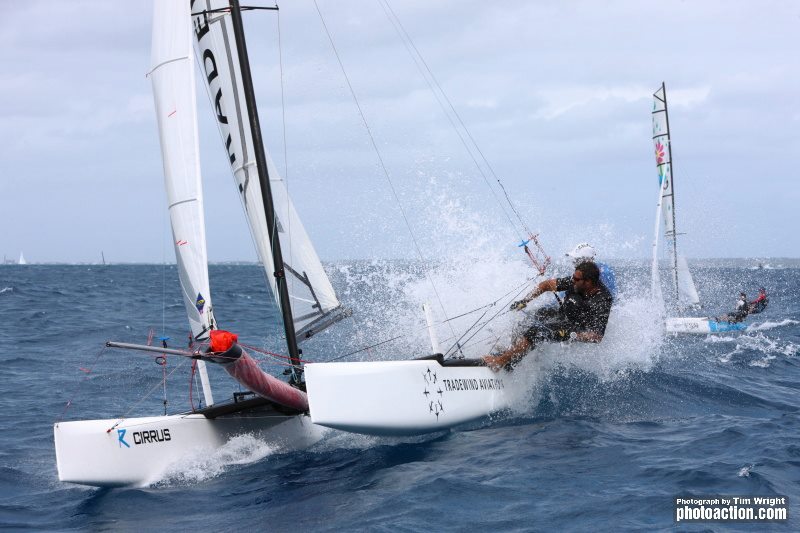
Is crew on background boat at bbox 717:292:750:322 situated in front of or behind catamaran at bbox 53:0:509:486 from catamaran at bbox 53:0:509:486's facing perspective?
behind

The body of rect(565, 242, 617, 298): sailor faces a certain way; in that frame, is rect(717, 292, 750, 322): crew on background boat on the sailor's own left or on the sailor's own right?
on the sailor's own right

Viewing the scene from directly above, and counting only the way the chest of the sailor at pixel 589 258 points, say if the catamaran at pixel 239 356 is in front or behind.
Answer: in front

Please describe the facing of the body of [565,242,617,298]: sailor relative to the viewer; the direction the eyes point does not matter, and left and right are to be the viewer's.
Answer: facing to the left of the viewer

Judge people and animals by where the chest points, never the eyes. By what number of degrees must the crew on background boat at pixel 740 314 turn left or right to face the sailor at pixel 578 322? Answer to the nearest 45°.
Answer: approximately 90° to their left

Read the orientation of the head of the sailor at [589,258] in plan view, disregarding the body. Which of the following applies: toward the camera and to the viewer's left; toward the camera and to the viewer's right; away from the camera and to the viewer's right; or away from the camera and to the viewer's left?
toward the camera and to the viewer's left

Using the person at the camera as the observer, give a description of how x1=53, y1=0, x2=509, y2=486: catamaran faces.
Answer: facing the viewer and to the left of the viewer

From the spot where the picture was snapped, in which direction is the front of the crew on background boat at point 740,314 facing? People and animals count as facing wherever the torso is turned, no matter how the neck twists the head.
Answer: facing to the left of the viewer
